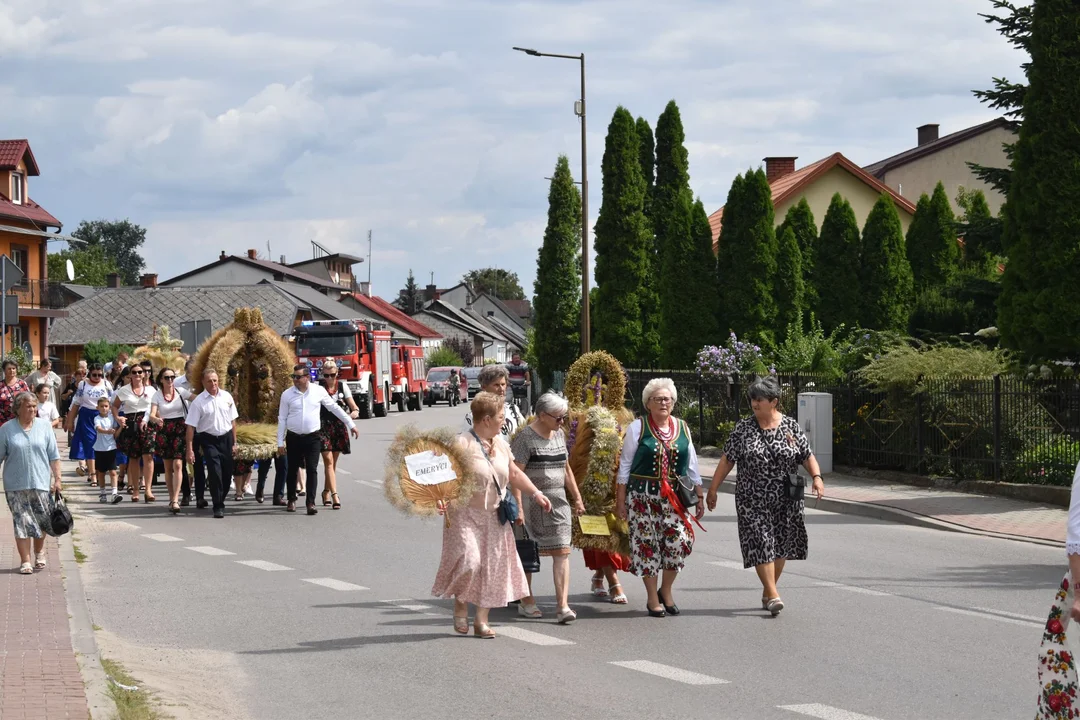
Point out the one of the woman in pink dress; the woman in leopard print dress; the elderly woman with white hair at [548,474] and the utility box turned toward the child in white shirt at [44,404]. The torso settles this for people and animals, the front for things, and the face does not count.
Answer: the utility box

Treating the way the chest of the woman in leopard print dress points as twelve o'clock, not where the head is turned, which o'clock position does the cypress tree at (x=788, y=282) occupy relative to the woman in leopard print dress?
The cypress tree is roughly at 6 o'clock from the woman in leopard print dress.

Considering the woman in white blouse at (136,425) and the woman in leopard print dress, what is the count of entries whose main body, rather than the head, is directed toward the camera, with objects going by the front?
2

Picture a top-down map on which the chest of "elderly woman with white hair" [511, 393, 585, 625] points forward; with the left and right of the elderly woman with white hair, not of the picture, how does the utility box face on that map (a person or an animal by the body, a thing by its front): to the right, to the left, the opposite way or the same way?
to the right

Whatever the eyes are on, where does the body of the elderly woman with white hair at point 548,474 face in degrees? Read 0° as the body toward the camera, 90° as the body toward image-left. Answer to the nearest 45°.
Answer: approximately 315°

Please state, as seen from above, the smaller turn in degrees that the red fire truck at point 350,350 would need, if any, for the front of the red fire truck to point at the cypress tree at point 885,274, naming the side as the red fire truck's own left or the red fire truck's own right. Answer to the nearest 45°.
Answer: approximately 90° to the red fire truck's own left

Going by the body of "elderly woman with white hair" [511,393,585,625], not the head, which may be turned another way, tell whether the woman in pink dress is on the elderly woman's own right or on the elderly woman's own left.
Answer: on the elderly woman's own right

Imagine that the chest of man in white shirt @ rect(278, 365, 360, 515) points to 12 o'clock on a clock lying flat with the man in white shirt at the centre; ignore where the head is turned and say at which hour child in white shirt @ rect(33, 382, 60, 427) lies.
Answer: The child in white shirt is roughly at 3 o'clock from the man in white shirt.

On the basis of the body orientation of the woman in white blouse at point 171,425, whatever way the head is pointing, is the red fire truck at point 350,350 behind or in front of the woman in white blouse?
behind

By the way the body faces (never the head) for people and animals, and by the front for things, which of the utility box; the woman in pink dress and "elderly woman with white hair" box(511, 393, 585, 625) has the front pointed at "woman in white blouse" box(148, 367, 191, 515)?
the utility box
